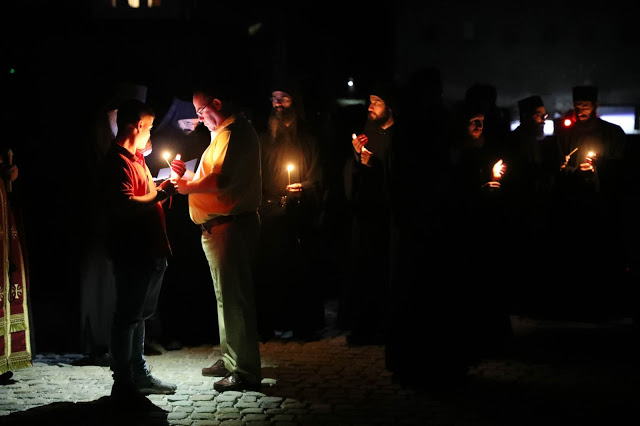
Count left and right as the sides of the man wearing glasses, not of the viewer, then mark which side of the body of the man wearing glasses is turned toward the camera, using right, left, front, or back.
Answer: left

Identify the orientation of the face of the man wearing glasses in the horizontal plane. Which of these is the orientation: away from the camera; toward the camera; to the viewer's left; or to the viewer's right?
to the viewer's left
